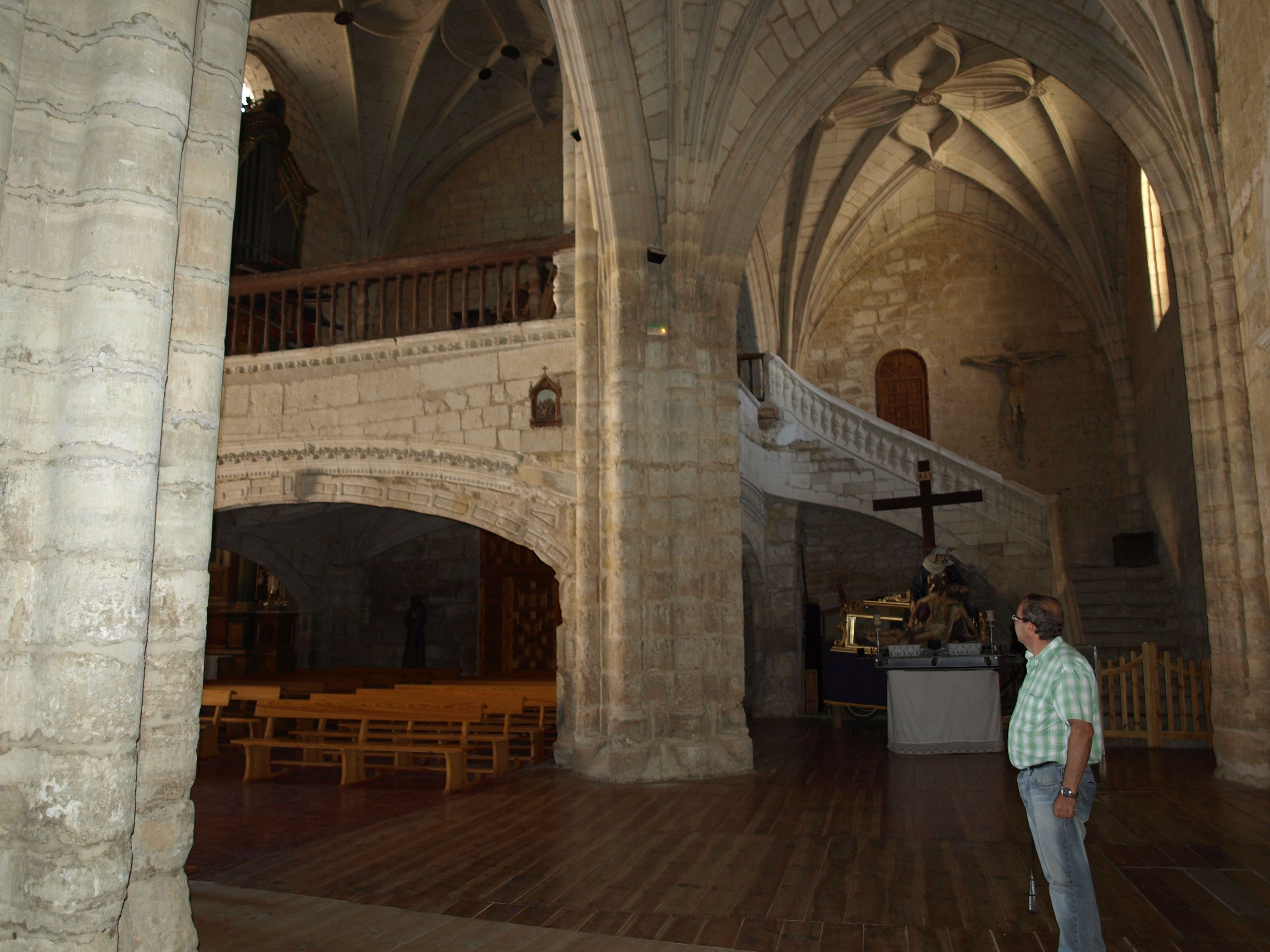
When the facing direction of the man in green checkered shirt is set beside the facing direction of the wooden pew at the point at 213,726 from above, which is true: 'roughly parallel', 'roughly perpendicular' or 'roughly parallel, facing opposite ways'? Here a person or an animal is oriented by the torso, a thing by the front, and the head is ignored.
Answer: roughly perpendicular

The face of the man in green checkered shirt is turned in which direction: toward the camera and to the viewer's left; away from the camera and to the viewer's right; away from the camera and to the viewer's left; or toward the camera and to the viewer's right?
away from the camera and to the viewer's left

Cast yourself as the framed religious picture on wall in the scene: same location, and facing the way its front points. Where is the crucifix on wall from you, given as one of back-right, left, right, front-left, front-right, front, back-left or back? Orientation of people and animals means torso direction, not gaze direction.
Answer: back-left

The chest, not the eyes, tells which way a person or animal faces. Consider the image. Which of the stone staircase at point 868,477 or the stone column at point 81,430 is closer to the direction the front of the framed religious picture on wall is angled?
the stone column

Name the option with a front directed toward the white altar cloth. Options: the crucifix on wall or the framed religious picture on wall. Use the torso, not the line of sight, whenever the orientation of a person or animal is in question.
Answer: the crucifix on wall

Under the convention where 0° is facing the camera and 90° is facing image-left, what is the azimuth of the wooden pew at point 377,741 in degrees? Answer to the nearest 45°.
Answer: approximately 45°

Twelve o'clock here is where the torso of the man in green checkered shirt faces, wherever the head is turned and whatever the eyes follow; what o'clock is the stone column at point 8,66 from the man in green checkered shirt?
The stone column is roughly at 11 o'clock from the man in green checkered shirt.

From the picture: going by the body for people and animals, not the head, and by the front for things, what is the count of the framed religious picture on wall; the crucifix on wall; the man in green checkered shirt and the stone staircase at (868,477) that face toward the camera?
2

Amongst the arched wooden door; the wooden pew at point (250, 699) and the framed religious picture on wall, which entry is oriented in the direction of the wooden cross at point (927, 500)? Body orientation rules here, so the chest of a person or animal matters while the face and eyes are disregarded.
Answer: the arched wooden door

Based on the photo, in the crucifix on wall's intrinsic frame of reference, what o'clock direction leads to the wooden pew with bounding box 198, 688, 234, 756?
The wooden pew is roughly at 1 o'clock from the crucifix on wall.

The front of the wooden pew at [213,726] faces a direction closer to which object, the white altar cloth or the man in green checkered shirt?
the man in green checkered shirt
